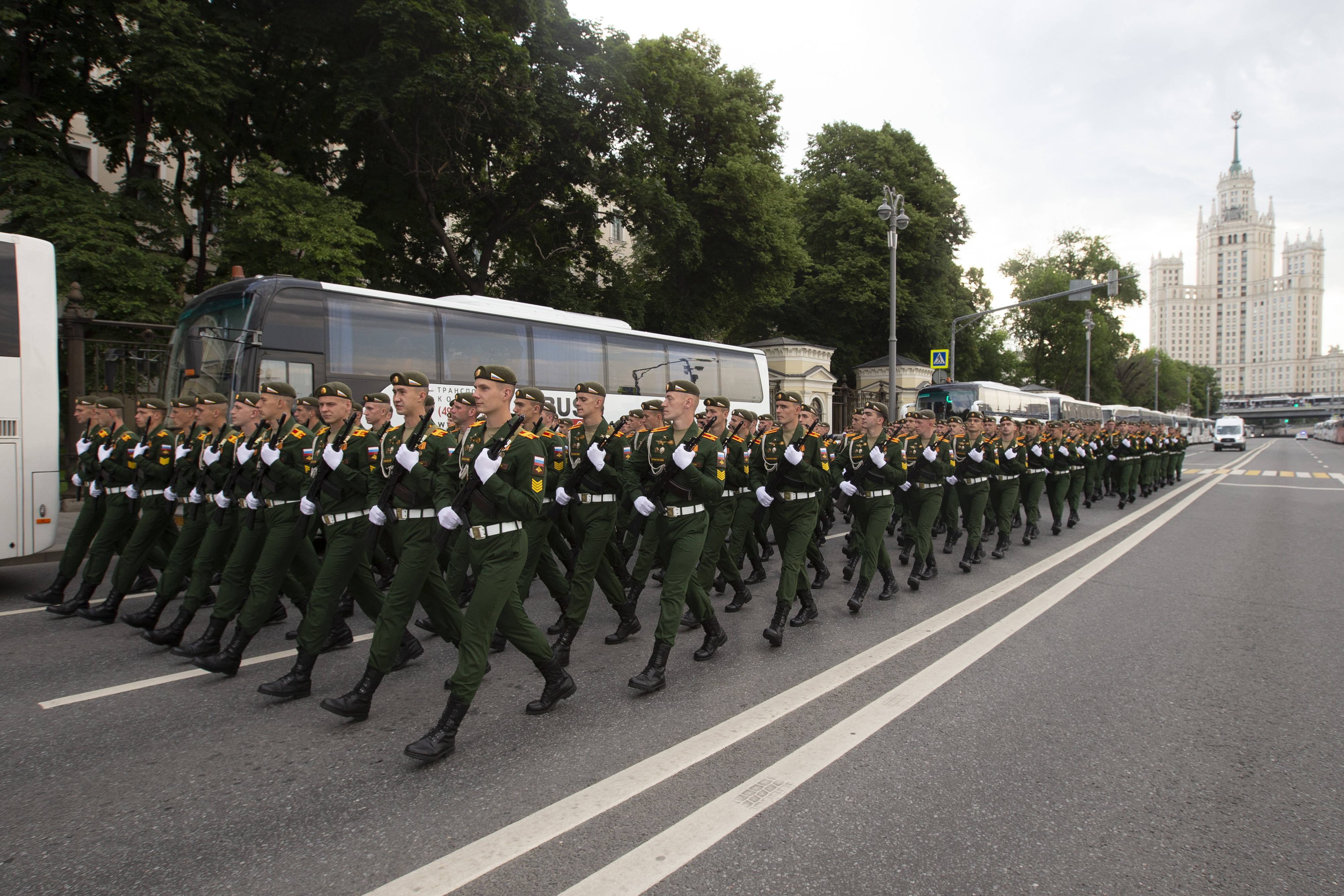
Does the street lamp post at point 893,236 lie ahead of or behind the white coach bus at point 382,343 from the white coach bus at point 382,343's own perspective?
behind

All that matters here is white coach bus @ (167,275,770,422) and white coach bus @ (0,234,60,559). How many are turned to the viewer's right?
0

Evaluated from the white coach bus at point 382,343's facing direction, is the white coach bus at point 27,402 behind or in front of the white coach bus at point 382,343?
in front

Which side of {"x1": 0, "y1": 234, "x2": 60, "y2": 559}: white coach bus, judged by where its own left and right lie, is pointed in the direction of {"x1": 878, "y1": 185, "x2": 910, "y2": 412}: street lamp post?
back

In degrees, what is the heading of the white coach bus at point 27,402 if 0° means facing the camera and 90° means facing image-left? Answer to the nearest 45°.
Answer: approximately 90°

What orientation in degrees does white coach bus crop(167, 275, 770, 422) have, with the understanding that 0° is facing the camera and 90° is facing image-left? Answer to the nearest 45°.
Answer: approximately 45°

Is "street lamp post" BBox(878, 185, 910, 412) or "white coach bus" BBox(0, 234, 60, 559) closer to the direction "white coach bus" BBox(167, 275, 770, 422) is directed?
the white coach bus
